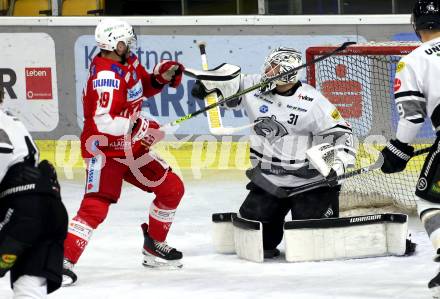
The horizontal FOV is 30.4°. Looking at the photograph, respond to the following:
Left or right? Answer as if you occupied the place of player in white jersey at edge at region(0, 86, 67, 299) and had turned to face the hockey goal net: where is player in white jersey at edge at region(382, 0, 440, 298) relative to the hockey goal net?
right

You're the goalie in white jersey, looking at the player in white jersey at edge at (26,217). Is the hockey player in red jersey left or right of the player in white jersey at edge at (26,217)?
right

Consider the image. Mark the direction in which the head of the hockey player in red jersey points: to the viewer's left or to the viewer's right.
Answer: to the viewer's right

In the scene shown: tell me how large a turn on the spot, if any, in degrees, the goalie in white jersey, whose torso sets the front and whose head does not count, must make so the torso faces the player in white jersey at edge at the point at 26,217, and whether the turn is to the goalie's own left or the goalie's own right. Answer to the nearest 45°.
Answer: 0° — they already face them

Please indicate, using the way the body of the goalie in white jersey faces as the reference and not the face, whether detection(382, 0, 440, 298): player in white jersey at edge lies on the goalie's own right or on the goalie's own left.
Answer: on the goalie's own left

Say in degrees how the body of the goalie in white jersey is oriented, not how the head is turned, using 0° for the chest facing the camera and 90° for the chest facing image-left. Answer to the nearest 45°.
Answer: approximately 45°
